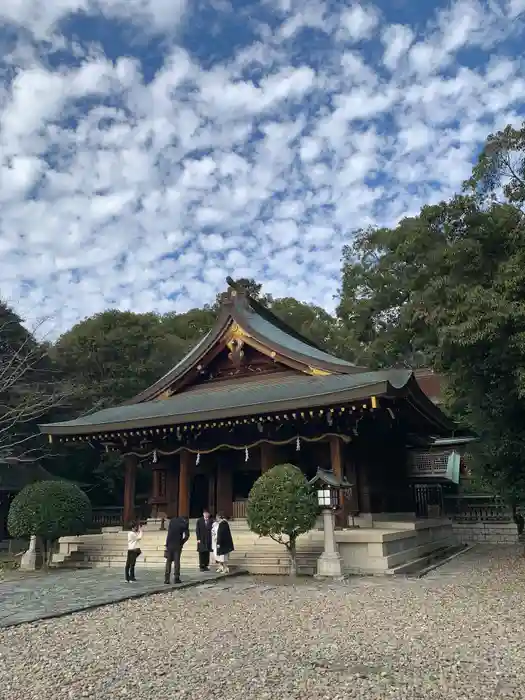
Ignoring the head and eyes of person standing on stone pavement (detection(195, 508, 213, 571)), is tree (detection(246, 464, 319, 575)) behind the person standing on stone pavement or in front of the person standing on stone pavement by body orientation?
in front

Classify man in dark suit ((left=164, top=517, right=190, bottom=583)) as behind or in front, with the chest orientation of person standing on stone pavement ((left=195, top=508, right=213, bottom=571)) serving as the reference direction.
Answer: in front

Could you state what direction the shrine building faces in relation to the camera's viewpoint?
facing the viewer and to the left of the viewer

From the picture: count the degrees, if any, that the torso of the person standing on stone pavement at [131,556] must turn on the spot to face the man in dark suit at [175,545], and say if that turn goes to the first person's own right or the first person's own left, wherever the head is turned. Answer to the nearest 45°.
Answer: approximately 45° to the first person's own right

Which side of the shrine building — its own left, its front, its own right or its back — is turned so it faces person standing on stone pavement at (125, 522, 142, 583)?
front

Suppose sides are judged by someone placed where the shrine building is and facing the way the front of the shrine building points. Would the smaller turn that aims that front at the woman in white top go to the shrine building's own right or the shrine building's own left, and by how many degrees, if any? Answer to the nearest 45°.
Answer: approximately 45° to the shrine building's own left

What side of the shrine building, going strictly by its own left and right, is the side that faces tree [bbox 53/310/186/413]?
right

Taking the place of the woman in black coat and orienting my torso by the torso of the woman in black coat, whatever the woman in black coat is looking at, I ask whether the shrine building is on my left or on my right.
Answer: on my right

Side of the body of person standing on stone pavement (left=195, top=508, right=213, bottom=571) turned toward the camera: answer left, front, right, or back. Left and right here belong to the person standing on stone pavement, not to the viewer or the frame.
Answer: front

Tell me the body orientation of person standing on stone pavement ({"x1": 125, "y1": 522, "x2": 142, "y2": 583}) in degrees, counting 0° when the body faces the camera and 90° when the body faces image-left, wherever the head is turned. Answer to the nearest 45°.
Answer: approximately 270°

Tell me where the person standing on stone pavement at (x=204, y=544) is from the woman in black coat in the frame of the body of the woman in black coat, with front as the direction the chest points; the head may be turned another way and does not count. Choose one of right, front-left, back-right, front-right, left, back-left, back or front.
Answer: front-right

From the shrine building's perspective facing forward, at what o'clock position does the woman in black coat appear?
The woman in black coat is roughly at 11 o'clock from the shrine building.

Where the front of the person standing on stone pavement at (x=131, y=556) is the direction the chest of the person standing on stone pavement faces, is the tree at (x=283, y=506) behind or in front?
in front
